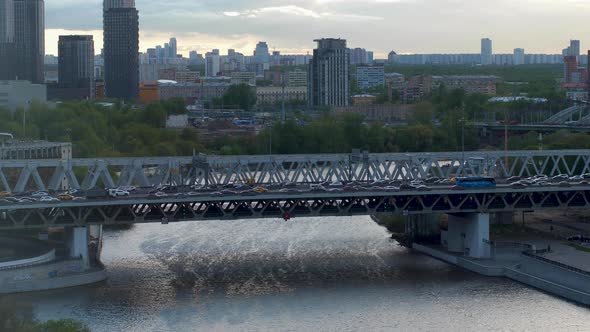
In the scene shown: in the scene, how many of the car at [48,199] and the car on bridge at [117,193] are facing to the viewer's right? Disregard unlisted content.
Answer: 2

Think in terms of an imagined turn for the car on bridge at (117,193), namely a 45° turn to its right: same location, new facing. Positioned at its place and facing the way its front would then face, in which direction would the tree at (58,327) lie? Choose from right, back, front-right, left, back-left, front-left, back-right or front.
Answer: front-right

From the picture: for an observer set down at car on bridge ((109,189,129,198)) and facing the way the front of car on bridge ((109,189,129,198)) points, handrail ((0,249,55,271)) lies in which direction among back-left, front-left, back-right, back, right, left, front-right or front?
back-right

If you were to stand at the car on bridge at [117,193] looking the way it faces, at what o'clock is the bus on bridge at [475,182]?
the bus on bridge at [475,182] is roughly at 12 o'clock from the car on bridge at [117,193].

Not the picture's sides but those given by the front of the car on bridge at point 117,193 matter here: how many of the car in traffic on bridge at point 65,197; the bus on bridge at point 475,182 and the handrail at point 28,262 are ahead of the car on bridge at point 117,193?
1

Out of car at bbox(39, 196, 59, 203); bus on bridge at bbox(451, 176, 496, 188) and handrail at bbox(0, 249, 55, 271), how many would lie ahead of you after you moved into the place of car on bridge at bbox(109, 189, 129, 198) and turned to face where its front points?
1

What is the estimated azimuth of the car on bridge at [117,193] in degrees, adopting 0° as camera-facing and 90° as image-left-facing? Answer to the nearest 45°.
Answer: approximately 270°

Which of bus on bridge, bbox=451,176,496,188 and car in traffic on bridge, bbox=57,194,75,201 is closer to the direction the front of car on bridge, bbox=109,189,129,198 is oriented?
the bus on bridge

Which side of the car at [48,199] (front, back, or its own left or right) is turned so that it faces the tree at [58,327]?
right

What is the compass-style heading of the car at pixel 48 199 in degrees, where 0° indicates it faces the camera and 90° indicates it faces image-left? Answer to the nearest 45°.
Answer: approximately 270°

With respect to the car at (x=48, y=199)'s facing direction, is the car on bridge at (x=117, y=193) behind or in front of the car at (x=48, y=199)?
in front
